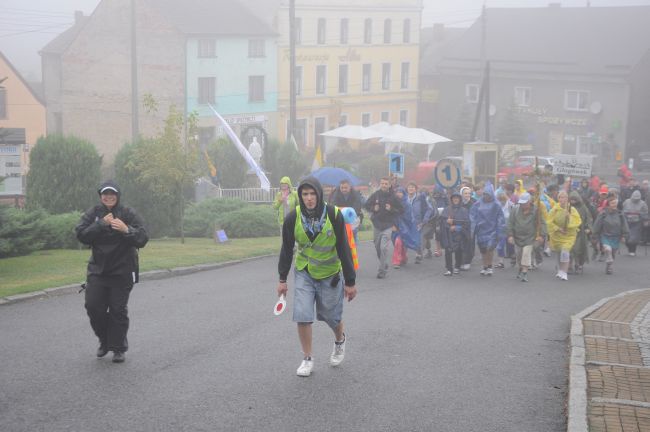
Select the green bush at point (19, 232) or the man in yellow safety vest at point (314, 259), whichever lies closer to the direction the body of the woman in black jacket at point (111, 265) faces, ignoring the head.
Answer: the man in yellow safety vest

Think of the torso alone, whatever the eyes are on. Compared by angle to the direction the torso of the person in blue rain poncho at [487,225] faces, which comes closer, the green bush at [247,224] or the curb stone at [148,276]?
the curb stone

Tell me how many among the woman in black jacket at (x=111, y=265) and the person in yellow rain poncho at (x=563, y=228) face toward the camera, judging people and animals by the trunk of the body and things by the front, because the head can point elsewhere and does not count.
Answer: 2

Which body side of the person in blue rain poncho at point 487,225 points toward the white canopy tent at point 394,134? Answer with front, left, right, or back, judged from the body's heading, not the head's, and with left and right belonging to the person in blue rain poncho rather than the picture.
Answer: back

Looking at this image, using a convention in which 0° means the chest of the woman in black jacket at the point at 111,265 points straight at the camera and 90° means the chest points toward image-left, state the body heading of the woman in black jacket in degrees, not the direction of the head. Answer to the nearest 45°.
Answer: approximately 0°

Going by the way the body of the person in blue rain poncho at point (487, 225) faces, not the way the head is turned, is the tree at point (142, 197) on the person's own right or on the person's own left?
on the person's own right

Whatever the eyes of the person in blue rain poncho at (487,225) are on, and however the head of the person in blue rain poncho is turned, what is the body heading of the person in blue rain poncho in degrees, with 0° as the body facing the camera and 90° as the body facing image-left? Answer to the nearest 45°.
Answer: approximately 0°

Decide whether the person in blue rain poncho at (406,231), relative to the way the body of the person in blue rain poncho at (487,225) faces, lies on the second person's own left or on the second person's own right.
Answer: on the second person's own right
